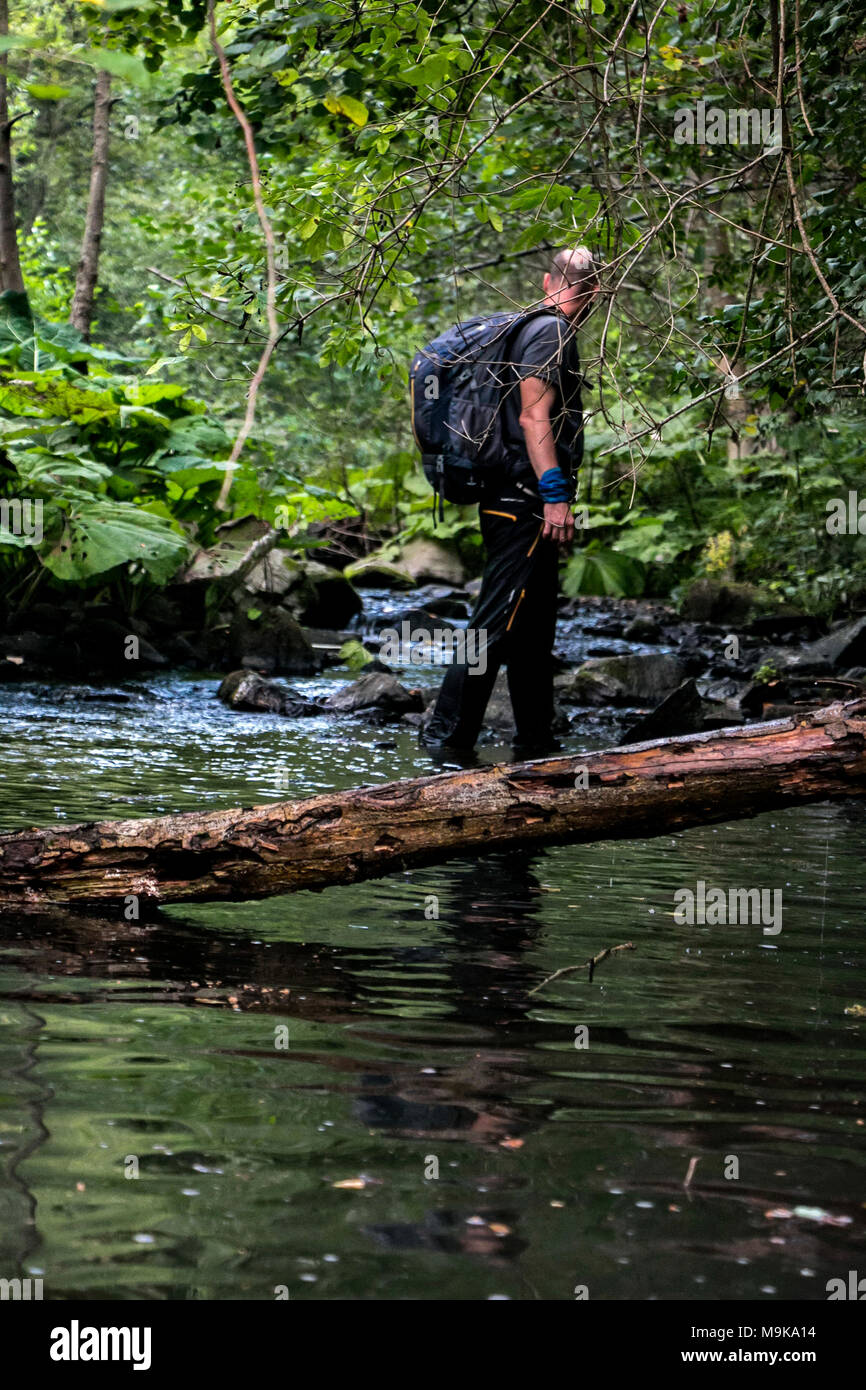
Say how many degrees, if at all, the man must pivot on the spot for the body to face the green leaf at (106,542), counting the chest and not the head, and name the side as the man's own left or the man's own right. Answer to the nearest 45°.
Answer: approximately 135° to the man's own left

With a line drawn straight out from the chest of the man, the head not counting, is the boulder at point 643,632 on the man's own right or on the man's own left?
on the man's own left

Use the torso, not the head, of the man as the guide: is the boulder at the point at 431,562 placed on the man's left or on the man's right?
on the man's left

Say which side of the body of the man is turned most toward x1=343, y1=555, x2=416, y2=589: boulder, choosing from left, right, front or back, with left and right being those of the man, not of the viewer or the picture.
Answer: left

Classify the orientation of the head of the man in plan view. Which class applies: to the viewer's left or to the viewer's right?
to the viewer's right

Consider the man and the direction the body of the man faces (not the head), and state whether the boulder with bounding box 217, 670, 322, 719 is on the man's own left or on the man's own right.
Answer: on the man's own left

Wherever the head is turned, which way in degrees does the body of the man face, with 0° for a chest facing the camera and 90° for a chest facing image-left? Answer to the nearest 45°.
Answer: approximately 270°

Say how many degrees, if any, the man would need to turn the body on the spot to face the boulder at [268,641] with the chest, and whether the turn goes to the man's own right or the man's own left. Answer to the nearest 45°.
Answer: approximately 90° to the man's own left
